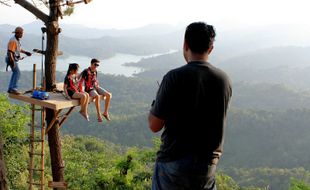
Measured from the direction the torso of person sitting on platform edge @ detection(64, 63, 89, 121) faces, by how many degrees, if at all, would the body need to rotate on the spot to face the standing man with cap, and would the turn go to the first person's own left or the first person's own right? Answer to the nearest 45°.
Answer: approximately 135° to the first person's own right

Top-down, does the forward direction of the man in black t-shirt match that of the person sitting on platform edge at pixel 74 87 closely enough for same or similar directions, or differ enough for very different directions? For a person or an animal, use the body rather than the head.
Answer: very different directions

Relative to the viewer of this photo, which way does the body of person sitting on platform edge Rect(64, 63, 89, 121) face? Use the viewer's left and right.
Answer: facing the viewer and to the right of the viewer

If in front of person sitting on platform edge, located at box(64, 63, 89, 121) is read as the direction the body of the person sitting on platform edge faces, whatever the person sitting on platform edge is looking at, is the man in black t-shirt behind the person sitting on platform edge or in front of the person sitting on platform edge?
in front

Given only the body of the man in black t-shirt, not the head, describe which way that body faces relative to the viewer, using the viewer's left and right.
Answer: facing away from the viewer and to the left of the viewer

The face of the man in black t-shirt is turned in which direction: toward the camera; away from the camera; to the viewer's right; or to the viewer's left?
away from the camera

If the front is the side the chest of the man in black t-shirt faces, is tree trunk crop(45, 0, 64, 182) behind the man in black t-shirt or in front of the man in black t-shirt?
in front
